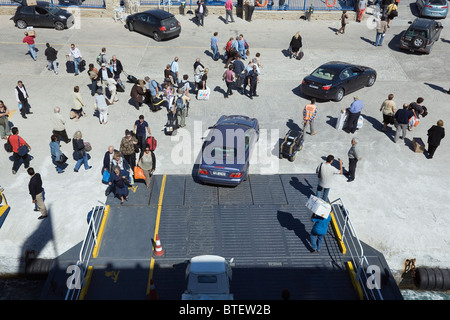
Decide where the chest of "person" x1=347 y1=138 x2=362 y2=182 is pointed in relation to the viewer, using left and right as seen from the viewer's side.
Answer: facing to the left of the viewer

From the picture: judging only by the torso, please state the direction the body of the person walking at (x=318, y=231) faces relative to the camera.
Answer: away from the camera

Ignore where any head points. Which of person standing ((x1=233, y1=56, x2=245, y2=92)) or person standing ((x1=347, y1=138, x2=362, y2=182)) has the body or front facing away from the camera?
person standing ((x1=233, y1=56, x2=245, y2=92))

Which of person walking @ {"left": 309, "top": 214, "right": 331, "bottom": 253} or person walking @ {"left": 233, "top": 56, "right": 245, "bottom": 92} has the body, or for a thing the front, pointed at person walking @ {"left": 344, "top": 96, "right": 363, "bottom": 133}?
person walking @ {"left": 309, "top": 214, "right": 331, "bottom": 253}

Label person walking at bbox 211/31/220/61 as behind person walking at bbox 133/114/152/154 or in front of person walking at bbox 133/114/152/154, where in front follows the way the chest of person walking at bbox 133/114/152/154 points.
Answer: behind

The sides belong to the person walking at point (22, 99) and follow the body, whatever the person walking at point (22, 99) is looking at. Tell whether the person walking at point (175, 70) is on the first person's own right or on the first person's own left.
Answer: on the first person's own left

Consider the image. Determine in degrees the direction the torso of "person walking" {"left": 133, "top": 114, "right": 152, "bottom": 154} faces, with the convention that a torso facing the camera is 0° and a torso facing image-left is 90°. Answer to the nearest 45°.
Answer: approximately 0°

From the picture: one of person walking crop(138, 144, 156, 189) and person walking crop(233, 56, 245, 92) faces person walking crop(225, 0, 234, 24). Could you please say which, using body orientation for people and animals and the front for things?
person walking crop(233, 56, 245, 92)

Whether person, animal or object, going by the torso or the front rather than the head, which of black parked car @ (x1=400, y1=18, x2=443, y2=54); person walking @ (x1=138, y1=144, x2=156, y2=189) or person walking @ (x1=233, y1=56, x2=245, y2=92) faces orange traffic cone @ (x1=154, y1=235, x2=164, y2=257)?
person walking @ (x1=138, y1=144, x2=156, y2=189)
